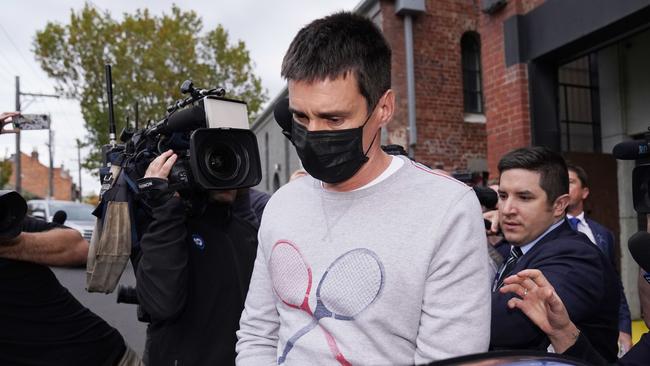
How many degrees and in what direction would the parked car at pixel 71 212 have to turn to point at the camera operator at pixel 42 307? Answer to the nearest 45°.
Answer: approximately 45° to its right

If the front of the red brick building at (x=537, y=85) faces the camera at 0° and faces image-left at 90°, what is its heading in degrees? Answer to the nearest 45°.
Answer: approximately 45°

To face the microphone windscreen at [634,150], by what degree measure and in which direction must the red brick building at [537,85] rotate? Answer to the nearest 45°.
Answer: approximately 45° to its left

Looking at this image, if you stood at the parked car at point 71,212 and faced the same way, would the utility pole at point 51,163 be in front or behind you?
behind

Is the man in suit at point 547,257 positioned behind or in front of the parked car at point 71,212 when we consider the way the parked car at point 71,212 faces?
in front

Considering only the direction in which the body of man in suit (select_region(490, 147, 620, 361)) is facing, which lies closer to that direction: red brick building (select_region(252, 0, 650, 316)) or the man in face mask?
the man in face mask

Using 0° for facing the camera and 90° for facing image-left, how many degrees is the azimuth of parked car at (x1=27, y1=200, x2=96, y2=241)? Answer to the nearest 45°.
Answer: approximately 315°

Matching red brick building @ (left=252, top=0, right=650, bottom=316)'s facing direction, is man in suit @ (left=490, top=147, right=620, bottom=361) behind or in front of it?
in front

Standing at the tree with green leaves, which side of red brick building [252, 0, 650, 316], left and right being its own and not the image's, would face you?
right

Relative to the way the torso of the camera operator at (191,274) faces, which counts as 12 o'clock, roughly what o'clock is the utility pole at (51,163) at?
The utility pole is roughly at 7 o'clock from the camera operator.

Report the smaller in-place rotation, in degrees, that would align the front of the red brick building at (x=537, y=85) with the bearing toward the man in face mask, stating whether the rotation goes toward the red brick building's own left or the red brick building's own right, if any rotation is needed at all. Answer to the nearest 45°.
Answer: approximately 45° to the red brick building's own left

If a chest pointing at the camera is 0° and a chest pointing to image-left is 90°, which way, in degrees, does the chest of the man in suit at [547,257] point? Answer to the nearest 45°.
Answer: approximately 45°
